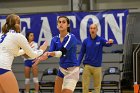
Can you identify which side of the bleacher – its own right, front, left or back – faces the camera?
front

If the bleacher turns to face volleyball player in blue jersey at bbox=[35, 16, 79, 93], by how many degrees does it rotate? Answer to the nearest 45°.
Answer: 0° — it already faces them

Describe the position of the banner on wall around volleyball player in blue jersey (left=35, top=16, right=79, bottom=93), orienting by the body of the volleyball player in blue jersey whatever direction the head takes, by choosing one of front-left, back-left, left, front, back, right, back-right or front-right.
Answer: back-right

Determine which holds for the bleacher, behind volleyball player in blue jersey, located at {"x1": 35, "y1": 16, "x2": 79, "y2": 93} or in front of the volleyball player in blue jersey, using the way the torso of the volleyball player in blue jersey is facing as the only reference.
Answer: behind

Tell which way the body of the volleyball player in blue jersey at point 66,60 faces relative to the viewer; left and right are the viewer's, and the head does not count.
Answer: facing the viewer and to the left of the viewer

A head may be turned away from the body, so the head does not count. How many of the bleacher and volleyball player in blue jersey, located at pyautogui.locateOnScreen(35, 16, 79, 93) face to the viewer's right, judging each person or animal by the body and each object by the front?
0
